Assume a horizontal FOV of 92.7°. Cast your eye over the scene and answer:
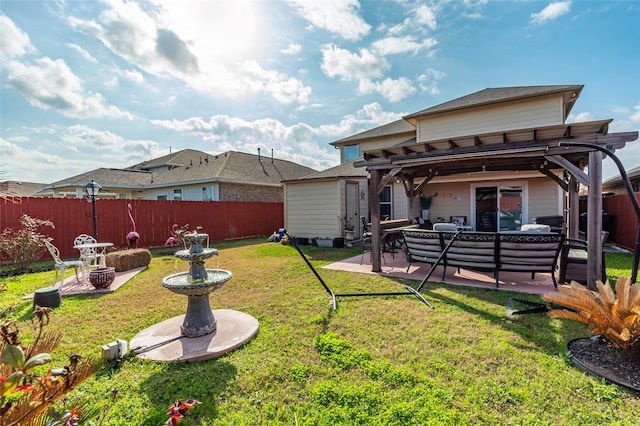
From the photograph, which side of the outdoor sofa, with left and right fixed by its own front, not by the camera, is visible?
back

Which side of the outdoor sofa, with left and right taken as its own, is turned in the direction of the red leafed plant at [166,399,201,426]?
back

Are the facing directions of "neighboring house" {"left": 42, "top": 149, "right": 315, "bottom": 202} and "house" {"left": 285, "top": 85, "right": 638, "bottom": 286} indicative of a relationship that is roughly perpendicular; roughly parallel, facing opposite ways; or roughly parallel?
roughly parallel

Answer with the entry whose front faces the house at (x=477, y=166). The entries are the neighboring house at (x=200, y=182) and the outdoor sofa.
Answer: the outdoor sofa

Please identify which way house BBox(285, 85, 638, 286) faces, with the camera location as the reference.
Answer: facing away from the viewer

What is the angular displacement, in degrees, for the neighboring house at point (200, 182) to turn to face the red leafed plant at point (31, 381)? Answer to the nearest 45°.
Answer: approximately 135° to its right

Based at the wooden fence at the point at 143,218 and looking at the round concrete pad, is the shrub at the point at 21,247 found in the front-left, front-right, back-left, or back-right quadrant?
front-right

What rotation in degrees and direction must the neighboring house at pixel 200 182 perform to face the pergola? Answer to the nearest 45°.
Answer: approximately 135° to its right

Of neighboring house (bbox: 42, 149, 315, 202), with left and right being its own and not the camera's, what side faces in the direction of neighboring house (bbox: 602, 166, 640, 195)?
right

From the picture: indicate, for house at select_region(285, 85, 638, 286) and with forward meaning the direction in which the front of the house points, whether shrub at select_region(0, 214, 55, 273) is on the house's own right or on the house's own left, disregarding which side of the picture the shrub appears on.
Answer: on the house's own left
